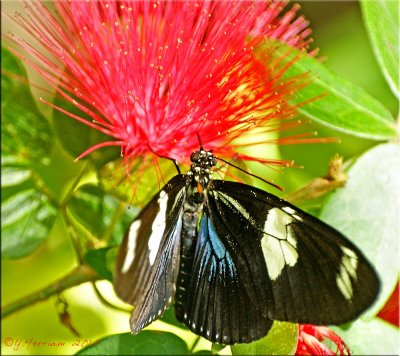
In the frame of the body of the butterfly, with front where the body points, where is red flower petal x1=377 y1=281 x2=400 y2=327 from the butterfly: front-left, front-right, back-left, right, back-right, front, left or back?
front-right

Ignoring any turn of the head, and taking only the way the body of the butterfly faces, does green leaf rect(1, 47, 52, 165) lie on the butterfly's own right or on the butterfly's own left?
on the butterfly's own left

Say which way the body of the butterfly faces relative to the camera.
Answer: away from the camera
